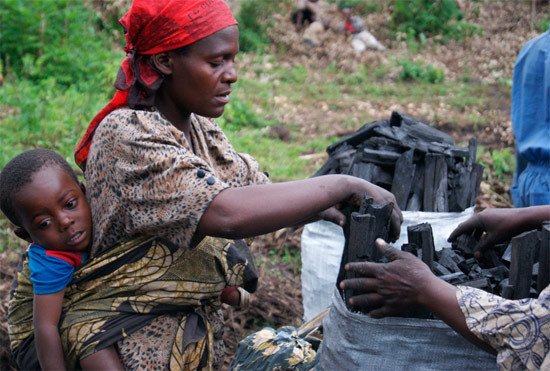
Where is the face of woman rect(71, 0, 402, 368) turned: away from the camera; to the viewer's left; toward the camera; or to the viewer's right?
to the viewer's right

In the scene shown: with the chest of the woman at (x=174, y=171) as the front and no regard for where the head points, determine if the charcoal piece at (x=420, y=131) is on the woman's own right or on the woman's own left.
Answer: on the woman's own left

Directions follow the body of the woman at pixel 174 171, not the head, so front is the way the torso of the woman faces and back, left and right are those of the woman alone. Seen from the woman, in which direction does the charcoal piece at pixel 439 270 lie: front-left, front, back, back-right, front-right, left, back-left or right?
front

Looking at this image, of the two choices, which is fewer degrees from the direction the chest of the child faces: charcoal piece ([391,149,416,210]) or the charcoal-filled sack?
the charcoal-filled sack

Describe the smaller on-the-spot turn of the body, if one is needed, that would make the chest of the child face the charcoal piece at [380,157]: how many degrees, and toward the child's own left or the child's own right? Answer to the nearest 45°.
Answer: approximately 90° to the child's own left

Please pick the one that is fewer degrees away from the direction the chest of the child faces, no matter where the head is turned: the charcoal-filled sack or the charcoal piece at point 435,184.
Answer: the charcoal-filled sack

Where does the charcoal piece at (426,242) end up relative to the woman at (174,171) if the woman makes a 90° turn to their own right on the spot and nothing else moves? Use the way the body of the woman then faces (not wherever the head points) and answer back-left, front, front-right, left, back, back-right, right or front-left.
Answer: left

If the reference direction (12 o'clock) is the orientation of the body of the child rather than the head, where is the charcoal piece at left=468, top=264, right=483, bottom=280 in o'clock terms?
The charcoal piece is roughly at 11 o'clock from the child.

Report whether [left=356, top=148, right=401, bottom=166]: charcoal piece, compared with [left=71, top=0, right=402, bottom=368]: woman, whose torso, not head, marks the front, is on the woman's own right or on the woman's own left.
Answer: on the woman's own left

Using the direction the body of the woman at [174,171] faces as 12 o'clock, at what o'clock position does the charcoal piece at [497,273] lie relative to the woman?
The charcoal piece is roughly at 12 o'clock from the woman.

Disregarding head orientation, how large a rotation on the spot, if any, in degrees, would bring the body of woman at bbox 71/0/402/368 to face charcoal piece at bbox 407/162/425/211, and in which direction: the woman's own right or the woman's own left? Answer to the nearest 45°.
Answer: approximately 45° to the woman's own left

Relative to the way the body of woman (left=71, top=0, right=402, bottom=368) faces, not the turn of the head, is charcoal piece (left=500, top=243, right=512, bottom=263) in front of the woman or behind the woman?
in front

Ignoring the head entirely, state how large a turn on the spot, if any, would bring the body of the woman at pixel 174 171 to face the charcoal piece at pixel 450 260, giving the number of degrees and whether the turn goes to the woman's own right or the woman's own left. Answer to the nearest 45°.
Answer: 0° — they already face it

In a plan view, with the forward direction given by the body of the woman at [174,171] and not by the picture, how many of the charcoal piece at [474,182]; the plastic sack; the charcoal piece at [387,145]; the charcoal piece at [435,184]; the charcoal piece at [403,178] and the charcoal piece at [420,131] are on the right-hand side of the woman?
0

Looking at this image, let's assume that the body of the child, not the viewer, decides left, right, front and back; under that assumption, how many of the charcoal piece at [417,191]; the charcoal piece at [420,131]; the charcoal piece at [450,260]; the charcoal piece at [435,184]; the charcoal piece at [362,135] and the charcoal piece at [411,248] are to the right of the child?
0

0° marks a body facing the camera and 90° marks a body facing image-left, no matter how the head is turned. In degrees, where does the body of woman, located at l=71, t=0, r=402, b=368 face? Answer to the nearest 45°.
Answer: approximately 270°

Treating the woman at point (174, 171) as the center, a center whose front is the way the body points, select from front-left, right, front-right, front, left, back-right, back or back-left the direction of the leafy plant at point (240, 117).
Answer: left
